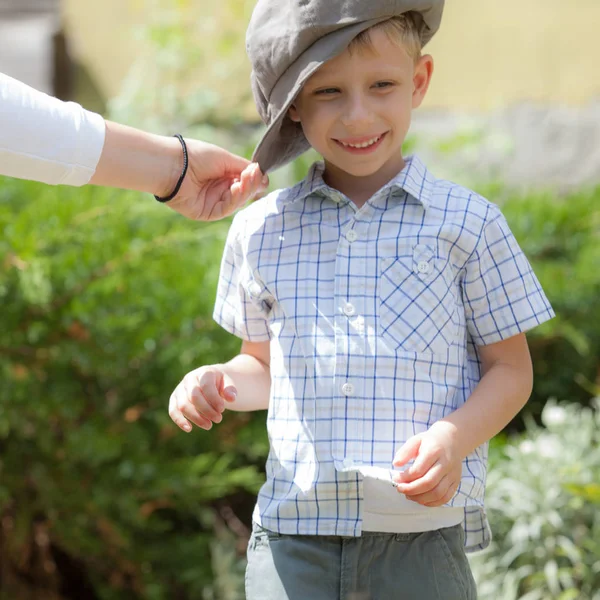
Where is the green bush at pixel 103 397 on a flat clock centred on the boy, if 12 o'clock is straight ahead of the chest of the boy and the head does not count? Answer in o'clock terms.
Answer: The green bush is roughly at 5 o'clock from the boy.

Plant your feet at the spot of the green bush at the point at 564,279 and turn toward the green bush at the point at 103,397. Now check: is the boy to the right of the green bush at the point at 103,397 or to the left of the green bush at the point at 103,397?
left

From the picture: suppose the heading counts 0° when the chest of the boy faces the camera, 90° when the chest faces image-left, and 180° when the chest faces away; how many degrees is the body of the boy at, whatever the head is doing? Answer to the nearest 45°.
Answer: approximately 0°

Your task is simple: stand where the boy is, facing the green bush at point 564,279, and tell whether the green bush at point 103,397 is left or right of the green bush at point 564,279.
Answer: left

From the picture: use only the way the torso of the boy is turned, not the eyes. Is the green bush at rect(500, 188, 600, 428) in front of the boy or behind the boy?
behind
